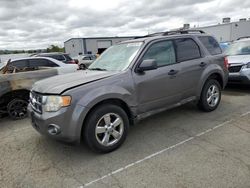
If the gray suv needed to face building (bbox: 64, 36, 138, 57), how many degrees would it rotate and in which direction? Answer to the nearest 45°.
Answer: approximately 135° to its right

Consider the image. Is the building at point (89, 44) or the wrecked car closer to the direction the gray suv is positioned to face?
the wrecked car

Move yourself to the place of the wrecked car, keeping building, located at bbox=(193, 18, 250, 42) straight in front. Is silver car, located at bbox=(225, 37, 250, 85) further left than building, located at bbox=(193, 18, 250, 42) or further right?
right

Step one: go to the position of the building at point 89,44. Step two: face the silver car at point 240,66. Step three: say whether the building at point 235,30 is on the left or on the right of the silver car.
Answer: left

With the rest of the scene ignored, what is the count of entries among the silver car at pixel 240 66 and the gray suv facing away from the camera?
0

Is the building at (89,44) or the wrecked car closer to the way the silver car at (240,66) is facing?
the wrecked car

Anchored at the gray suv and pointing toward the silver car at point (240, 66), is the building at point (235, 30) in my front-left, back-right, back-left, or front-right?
front-left

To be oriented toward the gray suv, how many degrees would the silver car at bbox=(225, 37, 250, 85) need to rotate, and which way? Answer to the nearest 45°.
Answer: approximately 45° to its left

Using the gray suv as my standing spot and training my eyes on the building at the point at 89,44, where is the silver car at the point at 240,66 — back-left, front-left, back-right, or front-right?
front-right

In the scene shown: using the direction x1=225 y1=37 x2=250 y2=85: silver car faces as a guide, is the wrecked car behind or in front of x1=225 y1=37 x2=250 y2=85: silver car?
in front

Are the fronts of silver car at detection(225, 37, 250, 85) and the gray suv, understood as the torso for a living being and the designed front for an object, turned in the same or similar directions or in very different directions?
same or similar directions

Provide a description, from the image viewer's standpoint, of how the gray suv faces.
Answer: facing the viewer and to the left of the viewer

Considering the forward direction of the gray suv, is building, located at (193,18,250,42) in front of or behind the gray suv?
behind

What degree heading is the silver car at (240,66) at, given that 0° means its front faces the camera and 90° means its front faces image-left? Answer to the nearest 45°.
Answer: approximately 45°
